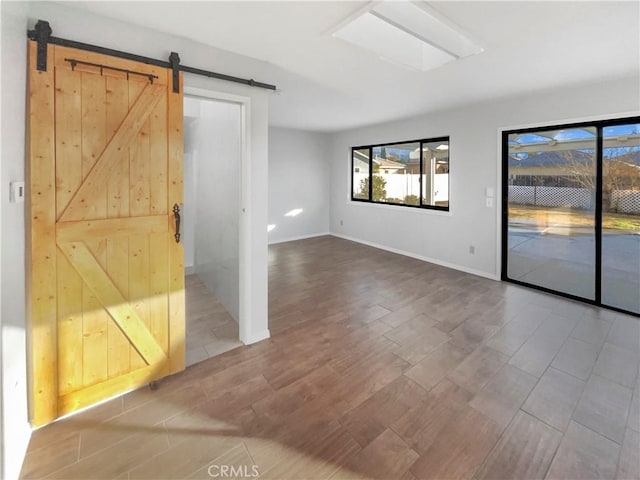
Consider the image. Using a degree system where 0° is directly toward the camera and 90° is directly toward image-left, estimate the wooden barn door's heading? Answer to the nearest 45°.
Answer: approximately 315°

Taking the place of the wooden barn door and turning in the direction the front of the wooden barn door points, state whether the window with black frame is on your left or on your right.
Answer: on your left

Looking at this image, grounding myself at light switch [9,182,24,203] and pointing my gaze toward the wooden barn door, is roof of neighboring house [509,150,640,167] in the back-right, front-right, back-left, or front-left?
front-right

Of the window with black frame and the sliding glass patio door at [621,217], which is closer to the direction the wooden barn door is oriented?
the sliding glass patio door

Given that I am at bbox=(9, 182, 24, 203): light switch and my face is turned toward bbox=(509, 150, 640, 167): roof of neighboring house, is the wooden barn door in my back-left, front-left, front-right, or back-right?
front-left
